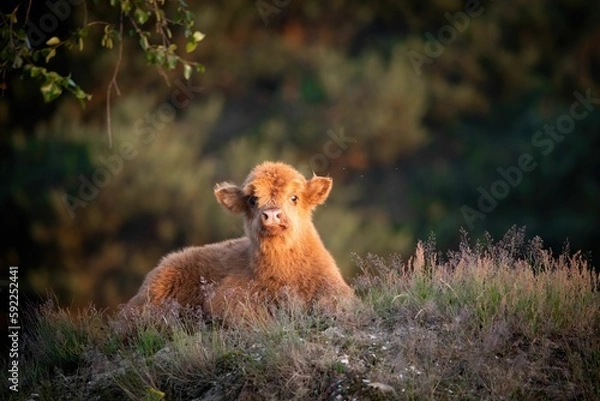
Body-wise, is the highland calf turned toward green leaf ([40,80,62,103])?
no

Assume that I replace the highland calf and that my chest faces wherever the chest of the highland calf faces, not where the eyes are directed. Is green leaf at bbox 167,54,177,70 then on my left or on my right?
on my right

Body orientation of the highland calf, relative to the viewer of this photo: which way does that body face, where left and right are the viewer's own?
facing the viewer and to the right of the viewer
